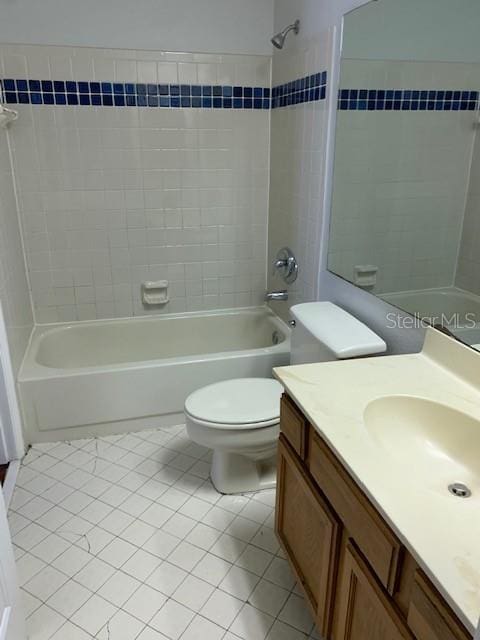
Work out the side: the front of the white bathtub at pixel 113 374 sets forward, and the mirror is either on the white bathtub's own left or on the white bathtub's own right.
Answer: on the white bathtub's own left

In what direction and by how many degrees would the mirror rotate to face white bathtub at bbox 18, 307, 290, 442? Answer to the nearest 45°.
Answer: approximately 45° to its right

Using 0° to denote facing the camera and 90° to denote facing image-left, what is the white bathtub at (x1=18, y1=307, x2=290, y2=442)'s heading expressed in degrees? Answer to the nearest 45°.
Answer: approximately 0°

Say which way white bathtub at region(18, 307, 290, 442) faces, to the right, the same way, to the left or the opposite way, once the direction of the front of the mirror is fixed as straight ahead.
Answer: to the left

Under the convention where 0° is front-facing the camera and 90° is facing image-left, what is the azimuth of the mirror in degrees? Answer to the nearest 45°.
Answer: approximately 45°
